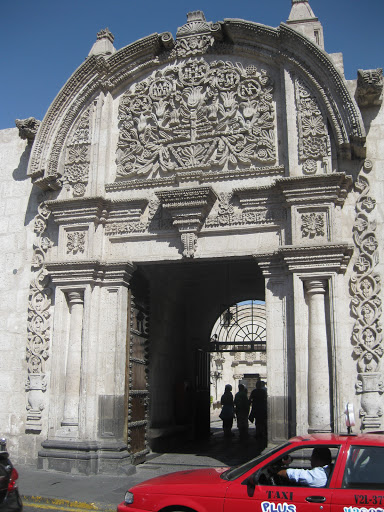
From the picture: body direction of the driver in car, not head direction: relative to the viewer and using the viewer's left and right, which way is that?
facing to the left of the viewer

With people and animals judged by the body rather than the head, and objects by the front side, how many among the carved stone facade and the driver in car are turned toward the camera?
1

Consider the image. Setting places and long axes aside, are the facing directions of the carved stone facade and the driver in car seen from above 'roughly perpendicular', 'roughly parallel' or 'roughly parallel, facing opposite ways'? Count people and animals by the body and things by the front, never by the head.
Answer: roughly perpendicular

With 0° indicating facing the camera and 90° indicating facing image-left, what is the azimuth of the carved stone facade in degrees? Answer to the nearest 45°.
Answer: approximately 0°

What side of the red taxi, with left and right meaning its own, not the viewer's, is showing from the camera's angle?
left

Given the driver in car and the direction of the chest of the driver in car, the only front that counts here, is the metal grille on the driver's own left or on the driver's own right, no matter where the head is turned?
on the driver's own right

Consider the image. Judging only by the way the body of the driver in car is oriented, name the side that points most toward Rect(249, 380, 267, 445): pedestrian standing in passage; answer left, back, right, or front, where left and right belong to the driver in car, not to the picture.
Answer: right

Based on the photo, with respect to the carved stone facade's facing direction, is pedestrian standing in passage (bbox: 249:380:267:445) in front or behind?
behind

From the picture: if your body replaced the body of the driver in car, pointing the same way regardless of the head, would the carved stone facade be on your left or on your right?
on your right

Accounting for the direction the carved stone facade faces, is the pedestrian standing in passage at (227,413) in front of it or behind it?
behind

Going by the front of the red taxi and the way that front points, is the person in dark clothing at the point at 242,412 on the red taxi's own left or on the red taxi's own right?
on the red taxi's own right
